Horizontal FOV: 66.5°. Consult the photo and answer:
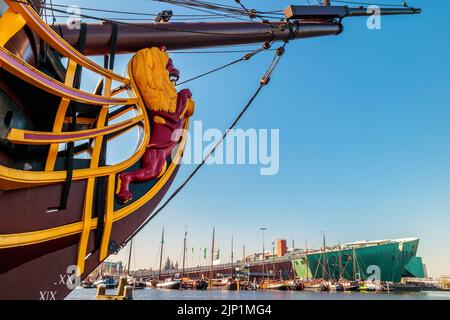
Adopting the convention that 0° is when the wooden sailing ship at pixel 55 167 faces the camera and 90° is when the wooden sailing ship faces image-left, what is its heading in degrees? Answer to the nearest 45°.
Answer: approximately 270°
